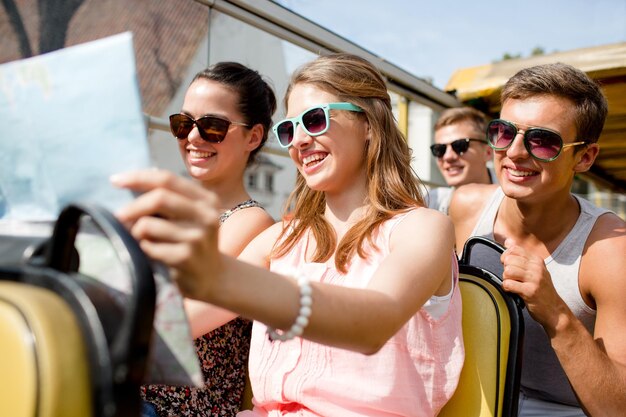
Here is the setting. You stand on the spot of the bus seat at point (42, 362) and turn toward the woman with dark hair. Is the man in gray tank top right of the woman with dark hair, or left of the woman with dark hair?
right

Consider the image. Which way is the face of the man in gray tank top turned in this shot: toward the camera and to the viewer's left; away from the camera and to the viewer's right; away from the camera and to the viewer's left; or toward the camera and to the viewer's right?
toward the camera and to the viewer's left

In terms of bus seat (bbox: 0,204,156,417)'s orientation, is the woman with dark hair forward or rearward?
rearward

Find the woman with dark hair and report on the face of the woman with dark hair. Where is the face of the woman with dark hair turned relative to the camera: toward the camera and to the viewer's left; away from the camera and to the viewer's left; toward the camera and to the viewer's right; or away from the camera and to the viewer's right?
toward the camera and to the viewer's left

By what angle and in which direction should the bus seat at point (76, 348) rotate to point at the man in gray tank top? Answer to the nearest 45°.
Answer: approximately 180°

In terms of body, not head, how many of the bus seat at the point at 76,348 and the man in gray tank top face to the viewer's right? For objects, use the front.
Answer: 0

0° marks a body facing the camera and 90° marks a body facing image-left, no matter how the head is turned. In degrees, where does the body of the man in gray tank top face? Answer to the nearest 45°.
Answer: approximately 45°

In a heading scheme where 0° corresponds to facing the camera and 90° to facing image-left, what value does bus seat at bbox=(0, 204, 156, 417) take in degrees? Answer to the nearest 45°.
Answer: approximately 45°
